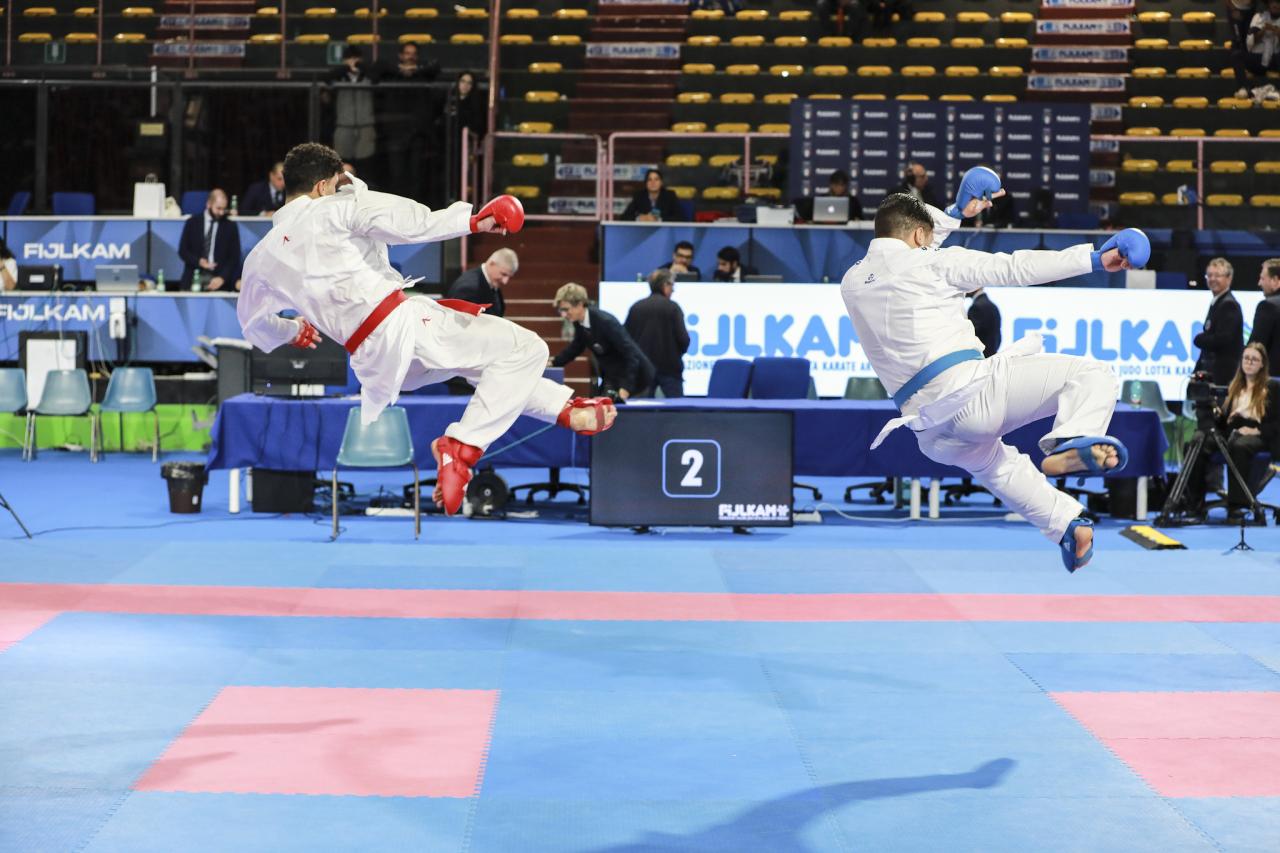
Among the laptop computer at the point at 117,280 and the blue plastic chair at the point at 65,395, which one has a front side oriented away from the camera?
the laptop computer

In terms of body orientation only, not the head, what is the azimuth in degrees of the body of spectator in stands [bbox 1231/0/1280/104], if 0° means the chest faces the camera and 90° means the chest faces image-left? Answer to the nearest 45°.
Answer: approximately 45°

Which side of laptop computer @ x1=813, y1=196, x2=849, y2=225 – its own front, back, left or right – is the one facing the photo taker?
back

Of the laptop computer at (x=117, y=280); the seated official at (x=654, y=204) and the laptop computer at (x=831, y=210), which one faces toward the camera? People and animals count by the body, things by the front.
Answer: the seated official

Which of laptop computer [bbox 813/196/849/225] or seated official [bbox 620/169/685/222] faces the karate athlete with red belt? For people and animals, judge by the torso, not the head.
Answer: the seated official

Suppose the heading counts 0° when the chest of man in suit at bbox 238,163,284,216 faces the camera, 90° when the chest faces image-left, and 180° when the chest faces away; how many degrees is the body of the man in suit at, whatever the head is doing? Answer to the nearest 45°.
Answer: approximately 315°

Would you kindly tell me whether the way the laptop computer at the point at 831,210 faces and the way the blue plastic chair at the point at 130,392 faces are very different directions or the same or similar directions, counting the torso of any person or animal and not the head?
very different directions

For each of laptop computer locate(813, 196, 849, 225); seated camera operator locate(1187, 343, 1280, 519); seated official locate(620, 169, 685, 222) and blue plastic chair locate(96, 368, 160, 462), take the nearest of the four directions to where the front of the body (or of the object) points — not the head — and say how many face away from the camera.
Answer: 1

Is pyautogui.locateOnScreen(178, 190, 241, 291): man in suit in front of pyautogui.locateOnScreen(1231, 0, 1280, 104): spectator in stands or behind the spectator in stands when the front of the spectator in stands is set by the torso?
in front

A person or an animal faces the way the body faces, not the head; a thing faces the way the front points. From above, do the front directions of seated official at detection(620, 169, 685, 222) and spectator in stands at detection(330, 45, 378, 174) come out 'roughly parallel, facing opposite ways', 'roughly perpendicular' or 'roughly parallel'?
roughly parallel

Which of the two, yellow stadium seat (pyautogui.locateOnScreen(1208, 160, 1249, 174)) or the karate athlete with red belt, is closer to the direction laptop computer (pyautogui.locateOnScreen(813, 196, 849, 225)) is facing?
the yellow stadium seat

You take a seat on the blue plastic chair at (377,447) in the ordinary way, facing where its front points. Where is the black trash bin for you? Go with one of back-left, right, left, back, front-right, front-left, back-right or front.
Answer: back-right

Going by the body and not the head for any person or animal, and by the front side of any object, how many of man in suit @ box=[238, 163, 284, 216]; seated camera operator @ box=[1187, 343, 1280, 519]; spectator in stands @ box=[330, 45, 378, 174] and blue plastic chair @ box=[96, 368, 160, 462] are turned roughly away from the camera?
0

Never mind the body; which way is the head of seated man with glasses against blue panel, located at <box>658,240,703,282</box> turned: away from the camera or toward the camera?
toward the camera

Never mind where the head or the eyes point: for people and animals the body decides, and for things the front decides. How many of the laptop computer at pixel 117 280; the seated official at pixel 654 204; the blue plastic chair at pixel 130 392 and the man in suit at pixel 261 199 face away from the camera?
1

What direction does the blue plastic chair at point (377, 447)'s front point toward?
toward the camera

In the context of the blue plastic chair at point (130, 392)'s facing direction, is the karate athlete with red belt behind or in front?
in front

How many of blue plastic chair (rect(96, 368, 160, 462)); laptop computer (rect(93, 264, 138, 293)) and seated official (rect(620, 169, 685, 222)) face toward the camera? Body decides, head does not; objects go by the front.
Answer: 2
